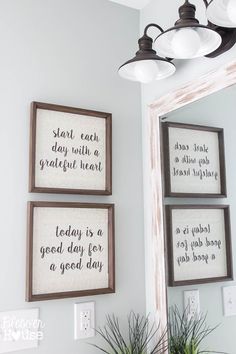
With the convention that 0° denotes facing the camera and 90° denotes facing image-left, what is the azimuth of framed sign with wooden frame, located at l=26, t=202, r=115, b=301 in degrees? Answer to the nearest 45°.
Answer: approximately 315°

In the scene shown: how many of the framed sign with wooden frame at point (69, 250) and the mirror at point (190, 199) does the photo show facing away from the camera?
0

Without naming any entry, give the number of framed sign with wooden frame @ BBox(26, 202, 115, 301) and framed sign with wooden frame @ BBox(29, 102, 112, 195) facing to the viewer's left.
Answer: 0

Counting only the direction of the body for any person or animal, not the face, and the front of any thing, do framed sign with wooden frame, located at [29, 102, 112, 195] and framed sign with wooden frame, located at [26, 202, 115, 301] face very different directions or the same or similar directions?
same or similar directions

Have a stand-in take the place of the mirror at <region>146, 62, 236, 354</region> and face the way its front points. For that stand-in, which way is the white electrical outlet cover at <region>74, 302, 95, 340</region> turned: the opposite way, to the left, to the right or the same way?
to the left

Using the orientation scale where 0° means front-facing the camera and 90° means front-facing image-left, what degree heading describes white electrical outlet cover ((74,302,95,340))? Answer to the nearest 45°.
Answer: approximately 315°

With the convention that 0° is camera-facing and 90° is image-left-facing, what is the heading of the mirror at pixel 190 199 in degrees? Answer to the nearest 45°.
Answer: approximately 45°

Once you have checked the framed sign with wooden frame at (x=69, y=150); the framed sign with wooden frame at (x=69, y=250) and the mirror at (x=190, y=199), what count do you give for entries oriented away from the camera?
0

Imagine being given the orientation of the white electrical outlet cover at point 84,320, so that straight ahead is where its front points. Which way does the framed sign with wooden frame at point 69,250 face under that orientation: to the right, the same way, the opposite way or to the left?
the same way

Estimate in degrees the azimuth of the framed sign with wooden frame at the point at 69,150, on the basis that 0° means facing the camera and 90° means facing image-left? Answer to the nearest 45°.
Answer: approximately 315°
